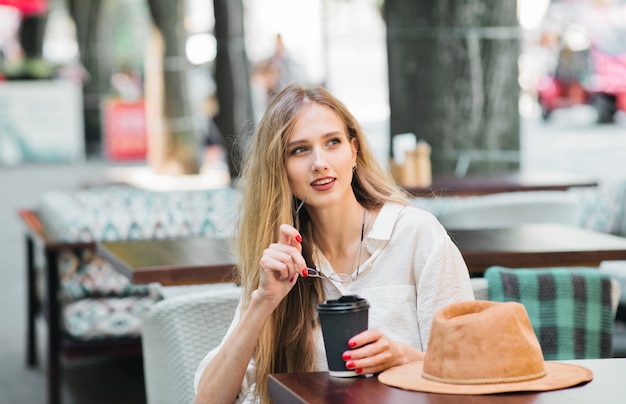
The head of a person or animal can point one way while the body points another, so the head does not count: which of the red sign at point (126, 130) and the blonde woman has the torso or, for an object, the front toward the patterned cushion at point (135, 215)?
the red sign

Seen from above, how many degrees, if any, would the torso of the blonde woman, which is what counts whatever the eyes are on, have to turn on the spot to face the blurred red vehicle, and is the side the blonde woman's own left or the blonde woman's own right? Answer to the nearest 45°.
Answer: approximately 180°

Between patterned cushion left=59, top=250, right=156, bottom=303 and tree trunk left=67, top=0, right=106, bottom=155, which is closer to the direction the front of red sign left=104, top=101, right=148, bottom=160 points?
the patterned cushion

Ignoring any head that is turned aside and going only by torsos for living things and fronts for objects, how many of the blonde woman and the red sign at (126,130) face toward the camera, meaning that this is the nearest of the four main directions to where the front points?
2

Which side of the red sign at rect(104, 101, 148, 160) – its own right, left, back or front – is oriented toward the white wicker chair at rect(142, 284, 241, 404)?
front

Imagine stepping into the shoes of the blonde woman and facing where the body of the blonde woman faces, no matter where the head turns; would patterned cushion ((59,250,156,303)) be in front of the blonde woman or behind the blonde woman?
behind

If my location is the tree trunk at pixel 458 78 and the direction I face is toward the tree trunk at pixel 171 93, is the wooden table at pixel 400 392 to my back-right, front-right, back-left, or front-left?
back-left

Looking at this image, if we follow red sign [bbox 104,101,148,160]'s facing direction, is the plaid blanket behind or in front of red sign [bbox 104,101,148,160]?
in front

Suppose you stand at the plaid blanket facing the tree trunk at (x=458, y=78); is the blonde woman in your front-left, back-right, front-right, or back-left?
back-left

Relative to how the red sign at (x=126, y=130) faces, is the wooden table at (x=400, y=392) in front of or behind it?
in front

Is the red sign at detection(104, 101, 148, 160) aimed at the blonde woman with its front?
yes

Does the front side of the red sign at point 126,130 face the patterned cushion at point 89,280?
yes
